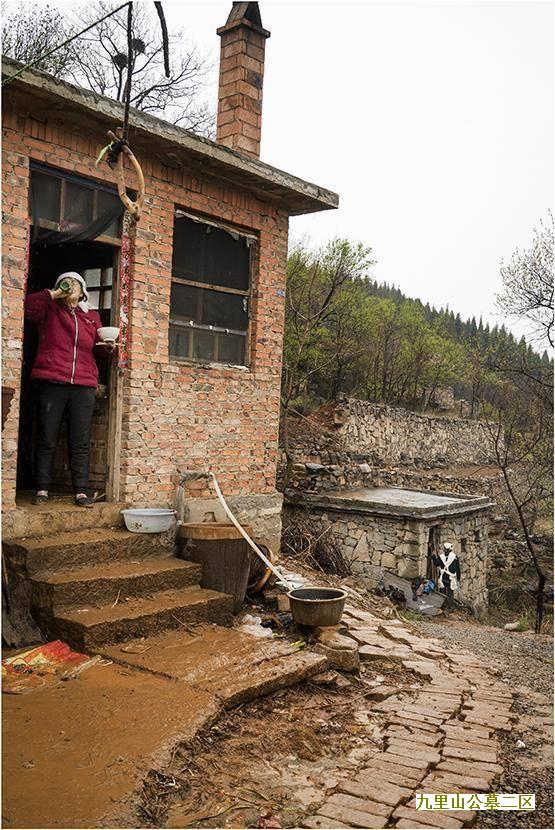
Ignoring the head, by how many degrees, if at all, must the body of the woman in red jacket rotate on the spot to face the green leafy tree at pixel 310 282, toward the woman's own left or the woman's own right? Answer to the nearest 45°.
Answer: approximately 135° to the woman's own left

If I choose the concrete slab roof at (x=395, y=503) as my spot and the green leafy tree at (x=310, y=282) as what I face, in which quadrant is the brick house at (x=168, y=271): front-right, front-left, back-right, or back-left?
back-left

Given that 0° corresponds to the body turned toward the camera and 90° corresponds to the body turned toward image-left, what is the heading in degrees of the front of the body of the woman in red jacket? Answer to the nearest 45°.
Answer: approximately 0°

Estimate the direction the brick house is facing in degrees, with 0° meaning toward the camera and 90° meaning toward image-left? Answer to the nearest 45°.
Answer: approximately 315°

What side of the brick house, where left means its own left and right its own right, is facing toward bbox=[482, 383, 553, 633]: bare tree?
left

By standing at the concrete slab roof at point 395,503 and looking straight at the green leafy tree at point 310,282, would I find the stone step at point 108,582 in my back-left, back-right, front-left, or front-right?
back-left

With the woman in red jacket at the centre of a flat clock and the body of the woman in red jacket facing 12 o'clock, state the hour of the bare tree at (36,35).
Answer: The bare tree is roughly at 6 o'clock from the woman in red jacket.
